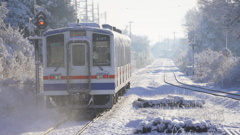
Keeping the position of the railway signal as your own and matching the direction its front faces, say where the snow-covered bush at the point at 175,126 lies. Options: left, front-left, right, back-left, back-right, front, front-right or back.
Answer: front-left

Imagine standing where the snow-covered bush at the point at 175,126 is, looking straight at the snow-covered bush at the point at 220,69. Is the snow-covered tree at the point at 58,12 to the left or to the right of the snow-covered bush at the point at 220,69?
left

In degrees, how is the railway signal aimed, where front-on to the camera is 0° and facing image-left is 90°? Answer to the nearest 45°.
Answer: approximately 0°

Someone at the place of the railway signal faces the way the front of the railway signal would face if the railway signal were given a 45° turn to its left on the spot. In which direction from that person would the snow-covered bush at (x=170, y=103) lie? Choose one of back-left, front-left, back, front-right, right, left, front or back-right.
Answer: front-left

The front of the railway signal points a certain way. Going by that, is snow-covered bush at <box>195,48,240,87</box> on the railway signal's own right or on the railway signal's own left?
on the railway signal's own left

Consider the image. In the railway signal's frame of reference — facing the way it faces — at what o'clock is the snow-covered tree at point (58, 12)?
The snow-covered tree is roughly at 6 o'clock from the railway signal.
